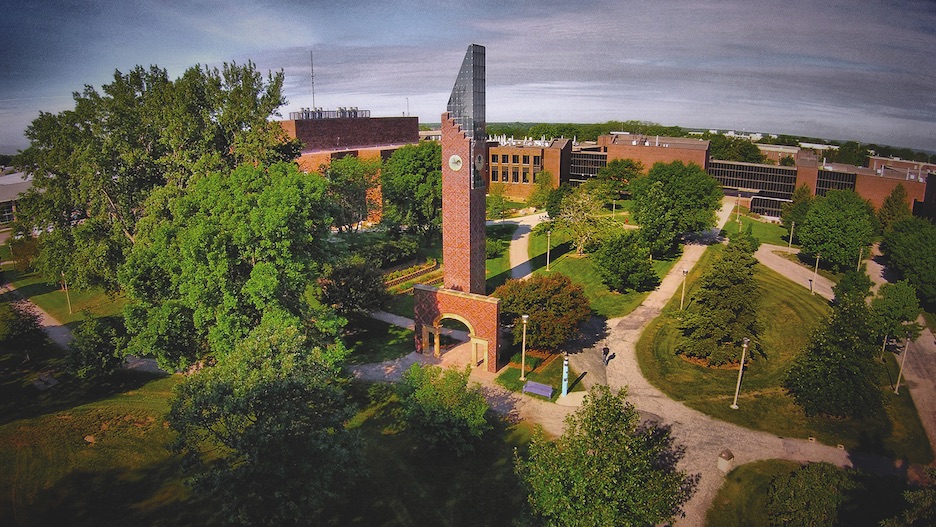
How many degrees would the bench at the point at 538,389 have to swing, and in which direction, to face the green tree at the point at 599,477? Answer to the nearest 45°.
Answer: approximately 45° to its left

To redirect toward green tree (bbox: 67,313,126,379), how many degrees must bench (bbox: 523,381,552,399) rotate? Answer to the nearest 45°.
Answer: approximately 45° to its right

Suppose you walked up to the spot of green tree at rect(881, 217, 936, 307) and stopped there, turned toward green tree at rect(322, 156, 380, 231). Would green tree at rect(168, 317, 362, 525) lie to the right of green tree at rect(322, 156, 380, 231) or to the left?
left

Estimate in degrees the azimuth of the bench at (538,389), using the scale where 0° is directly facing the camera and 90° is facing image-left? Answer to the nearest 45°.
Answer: approximately 45°

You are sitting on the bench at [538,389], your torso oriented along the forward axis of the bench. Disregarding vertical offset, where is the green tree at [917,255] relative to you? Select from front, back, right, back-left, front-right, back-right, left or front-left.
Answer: back

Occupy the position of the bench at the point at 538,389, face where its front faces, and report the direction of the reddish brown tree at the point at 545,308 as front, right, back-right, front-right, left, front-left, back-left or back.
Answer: back-right

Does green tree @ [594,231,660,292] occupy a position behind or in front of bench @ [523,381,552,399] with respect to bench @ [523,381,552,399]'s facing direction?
behind

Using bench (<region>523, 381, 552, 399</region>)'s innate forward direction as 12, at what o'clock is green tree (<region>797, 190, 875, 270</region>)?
The green tree is roughly at 6 o'clock from the bench.
